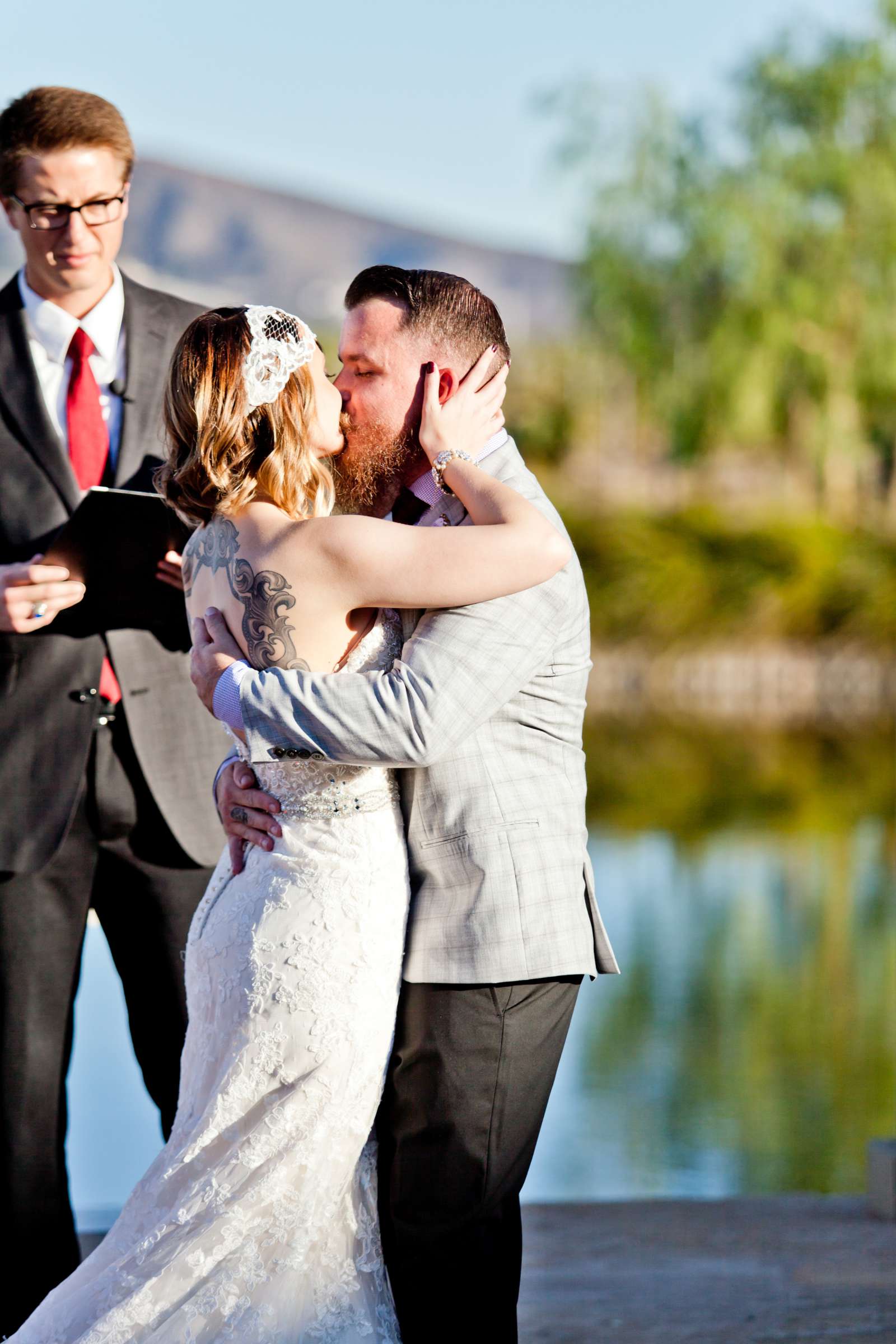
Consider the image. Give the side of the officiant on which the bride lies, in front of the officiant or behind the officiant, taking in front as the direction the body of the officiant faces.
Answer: in front

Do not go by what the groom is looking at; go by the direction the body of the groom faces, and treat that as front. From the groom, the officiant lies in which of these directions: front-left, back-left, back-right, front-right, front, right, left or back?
front-right

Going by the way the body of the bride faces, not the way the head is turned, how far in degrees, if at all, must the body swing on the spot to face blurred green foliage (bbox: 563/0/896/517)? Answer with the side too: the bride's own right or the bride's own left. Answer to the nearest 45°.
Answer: approximately 45° to the bride's own left

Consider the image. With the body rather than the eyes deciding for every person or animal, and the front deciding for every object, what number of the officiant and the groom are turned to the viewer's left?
1

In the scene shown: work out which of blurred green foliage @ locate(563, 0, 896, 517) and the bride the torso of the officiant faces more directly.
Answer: the bride

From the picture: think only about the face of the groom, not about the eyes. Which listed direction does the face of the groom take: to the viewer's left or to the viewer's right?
to the viewer's left

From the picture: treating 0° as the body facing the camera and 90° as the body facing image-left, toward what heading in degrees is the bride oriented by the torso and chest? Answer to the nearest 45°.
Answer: approximately 225°

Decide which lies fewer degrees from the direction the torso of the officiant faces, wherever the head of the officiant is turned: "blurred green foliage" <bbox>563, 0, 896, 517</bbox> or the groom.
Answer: the groom

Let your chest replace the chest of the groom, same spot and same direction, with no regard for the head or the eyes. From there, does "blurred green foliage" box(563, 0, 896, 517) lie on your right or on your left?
on your right

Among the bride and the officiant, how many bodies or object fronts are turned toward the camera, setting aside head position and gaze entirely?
1

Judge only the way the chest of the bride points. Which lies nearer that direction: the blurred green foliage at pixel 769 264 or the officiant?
the blurred green foliage
